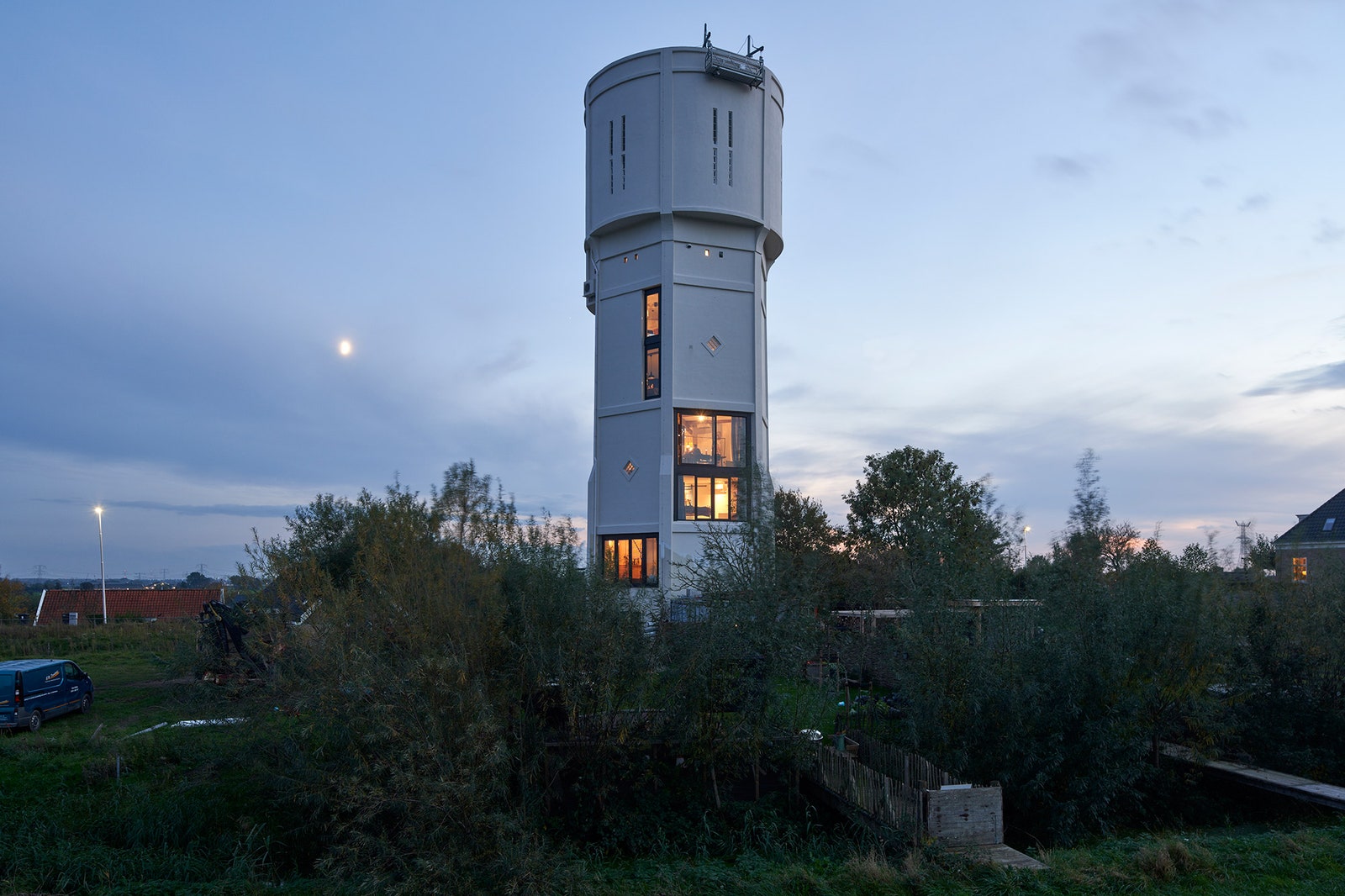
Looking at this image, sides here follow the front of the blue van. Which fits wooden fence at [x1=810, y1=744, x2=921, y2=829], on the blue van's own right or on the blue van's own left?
on the blue van's own right

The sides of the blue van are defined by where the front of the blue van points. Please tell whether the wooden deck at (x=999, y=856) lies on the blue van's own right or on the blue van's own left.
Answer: on the blue van's own right

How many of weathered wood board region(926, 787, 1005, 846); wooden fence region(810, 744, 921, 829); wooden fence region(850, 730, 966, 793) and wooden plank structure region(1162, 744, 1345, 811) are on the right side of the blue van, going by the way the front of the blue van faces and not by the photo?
4

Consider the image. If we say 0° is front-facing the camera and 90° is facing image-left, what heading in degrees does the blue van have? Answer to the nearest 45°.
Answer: approximately 225°

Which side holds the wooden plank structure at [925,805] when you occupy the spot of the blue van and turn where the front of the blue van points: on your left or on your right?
on your right

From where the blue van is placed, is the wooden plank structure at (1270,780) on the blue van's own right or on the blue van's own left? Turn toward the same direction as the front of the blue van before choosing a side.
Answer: on the blue van's own right

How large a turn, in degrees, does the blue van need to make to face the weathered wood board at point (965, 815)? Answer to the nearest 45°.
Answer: approximately 90° to its right
